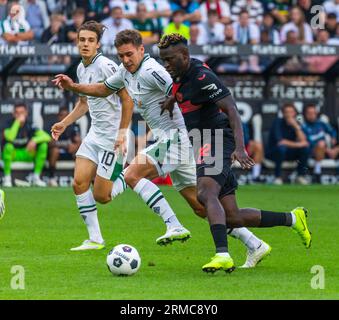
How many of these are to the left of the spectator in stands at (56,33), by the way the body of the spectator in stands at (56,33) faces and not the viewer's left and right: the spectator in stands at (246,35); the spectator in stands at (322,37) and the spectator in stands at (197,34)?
3

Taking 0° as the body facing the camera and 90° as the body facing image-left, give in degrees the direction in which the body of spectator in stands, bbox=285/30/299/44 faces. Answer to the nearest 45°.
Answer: approximately 0°

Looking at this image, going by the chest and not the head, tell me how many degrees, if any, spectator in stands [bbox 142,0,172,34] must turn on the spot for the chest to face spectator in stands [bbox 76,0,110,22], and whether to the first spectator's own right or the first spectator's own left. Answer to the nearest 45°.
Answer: approximately 90° to the first spectator's own right

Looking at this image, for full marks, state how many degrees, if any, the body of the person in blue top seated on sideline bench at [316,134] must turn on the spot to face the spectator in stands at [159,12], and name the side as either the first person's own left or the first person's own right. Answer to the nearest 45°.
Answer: approximately 90° to the first person's own right
